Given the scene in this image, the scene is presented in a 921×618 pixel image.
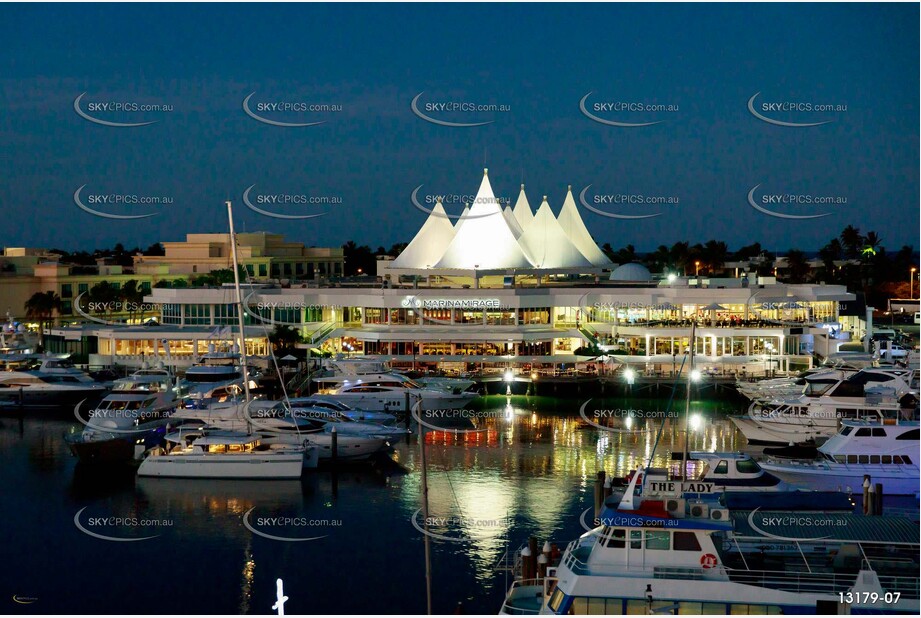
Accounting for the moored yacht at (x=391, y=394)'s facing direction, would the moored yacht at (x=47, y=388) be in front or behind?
behind

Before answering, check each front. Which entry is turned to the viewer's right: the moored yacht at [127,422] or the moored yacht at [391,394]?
the moored yacht at [391,394]

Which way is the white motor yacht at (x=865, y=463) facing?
to the viewer's left

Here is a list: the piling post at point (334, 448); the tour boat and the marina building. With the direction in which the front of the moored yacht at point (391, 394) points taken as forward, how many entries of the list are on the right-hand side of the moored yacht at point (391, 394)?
2

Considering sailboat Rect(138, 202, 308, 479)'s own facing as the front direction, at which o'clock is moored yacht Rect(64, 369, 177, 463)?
The moored yacht is roughly at 8 o'clock from the sailboat.

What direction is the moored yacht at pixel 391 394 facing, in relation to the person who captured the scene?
facing to the right of the viewer

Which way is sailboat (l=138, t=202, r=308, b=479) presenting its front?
to the viewer's right
